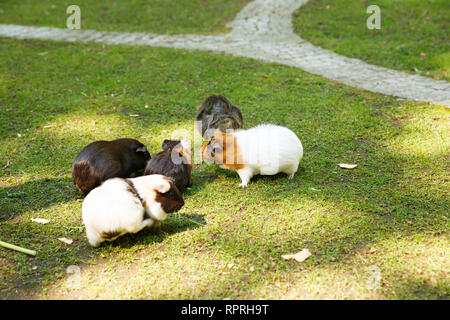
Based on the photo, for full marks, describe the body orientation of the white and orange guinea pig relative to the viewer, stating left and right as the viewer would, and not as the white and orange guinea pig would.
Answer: facing to the left of the viewer

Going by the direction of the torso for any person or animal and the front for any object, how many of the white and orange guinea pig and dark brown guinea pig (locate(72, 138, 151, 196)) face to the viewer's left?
1

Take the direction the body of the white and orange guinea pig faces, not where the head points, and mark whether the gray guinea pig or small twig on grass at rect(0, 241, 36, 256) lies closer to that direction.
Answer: the small twig on grass

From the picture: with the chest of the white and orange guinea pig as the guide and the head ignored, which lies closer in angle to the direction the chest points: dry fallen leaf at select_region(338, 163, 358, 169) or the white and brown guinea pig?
the white and brown guinea pig

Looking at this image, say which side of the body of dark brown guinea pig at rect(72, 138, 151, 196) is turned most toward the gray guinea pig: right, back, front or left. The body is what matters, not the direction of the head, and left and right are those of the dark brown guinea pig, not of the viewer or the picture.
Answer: front

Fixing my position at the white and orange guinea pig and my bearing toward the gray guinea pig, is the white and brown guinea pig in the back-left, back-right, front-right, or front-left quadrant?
back-left

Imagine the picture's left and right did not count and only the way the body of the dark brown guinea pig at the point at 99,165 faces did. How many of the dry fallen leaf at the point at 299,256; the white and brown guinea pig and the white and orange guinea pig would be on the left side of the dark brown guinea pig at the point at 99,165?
0

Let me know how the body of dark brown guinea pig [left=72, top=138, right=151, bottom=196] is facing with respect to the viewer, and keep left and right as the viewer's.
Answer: facing away from the viewer and to the right of the viewer

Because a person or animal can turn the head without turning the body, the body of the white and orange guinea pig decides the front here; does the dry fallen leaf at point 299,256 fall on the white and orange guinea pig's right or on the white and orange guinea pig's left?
on the white and orange guinea pig's left

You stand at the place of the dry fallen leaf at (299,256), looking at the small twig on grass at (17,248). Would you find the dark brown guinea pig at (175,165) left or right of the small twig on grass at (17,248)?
right

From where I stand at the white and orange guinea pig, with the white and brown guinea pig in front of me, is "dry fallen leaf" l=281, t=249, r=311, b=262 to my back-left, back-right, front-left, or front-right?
front-left

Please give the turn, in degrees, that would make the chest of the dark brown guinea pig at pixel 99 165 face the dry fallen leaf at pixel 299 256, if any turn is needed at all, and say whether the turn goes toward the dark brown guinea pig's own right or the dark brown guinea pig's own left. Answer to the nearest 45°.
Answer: approximately 90° to the dark brown guinea pig's own right

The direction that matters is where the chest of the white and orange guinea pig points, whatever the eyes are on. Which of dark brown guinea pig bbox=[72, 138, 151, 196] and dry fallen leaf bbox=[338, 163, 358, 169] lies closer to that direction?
the dark brown guinea pig

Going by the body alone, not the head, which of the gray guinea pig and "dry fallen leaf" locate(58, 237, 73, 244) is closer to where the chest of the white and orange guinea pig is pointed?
the dry fallen leaf

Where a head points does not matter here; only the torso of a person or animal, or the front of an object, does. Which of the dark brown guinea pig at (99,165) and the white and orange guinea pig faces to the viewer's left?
the white and orange guinea pig
